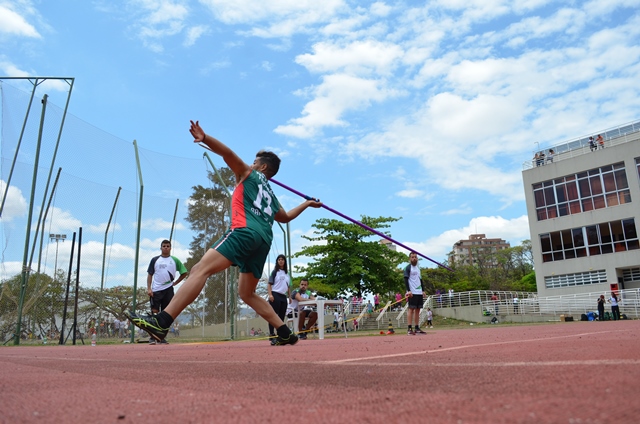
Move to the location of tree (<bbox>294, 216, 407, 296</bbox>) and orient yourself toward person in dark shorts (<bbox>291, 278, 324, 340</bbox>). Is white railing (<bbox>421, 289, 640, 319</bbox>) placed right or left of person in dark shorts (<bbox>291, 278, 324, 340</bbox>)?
left

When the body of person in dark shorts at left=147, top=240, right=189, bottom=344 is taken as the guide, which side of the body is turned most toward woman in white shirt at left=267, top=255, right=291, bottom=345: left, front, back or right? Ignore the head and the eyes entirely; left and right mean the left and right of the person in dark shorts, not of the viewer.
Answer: left

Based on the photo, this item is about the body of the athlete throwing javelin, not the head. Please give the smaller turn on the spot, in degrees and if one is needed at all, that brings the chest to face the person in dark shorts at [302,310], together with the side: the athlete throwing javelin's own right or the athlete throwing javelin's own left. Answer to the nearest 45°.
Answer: approximately 45° to the athlete throwing javelin's own right

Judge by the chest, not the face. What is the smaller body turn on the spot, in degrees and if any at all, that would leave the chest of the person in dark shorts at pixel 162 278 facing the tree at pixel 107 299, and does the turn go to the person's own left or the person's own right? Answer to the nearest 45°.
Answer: approximately 180°

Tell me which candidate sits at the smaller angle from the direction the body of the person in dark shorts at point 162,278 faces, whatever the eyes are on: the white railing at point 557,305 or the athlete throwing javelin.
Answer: the athlete throwing javelin

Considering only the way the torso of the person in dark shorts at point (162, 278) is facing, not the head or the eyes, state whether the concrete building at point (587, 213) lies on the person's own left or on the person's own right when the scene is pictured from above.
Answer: on the person's own left

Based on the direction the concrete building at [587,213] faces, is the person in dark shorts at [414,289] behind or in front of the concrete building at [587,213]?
in front

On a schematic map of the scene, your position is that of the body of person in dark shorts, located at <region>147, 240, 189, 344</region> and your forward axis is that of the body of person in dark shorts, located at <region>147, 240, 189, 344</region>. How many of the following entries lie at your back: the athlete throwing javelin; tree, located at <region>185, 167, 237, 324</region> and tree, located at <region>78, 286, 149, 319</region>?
2

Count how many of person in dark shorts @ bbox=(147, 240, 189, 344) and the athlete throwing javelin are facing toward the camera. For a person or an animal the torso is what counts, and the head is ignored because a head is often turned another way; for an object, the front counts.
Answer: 1

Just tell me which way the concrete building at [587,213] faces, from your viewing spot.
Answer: facing the viewer and to the left of the viewer

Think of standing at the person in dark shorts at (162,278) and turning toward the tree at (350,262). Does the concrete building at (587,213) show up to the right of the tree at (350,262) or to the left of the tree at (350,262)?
right

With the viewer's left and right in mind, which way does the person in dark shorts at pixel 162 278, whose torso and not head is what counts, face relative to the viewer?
facing the viewer
